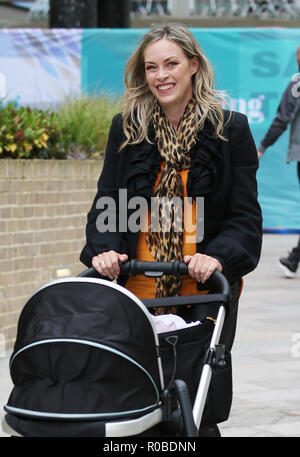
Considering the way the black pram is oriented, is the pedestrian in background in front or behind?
behind

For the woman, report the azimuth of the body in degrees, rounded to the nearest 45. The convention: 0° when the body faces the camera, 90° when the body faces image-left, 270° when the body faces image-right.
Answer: approximately 0°

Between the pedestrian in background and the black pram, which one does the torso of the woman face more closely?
the black pram

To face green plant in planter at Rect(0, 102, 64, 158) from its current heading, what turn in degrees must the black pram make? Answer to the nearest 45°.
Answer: approximately 135° to its right

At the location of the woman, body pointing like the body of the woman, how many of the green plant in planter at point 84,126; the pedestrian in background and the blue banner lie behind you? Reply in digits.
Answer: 3

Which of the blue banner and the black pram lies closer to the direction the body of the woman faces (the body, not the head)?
the black pram

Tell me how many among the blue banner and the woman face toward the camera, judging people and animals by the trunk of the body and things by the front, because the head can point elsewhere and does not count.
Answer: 2

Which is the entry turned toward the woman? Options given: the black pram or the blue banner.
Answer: the blue banner

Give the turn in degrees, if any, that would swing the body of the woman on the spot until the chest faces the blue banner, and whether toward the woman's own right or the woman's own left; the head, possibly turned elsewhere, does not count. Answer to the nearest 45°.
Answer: approximately 180°

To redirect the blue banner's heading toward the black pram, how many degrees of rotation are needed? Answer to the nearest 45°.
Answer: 0° — it already faces it

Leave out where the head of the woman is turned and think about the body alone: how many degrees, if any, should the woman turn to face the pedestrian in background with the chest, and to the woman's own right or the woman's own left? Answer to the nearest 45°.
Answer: approximately 180°

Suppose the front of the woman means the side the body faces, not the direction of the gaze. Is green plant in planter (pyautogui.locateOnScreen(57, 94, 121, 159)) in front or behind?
behind
